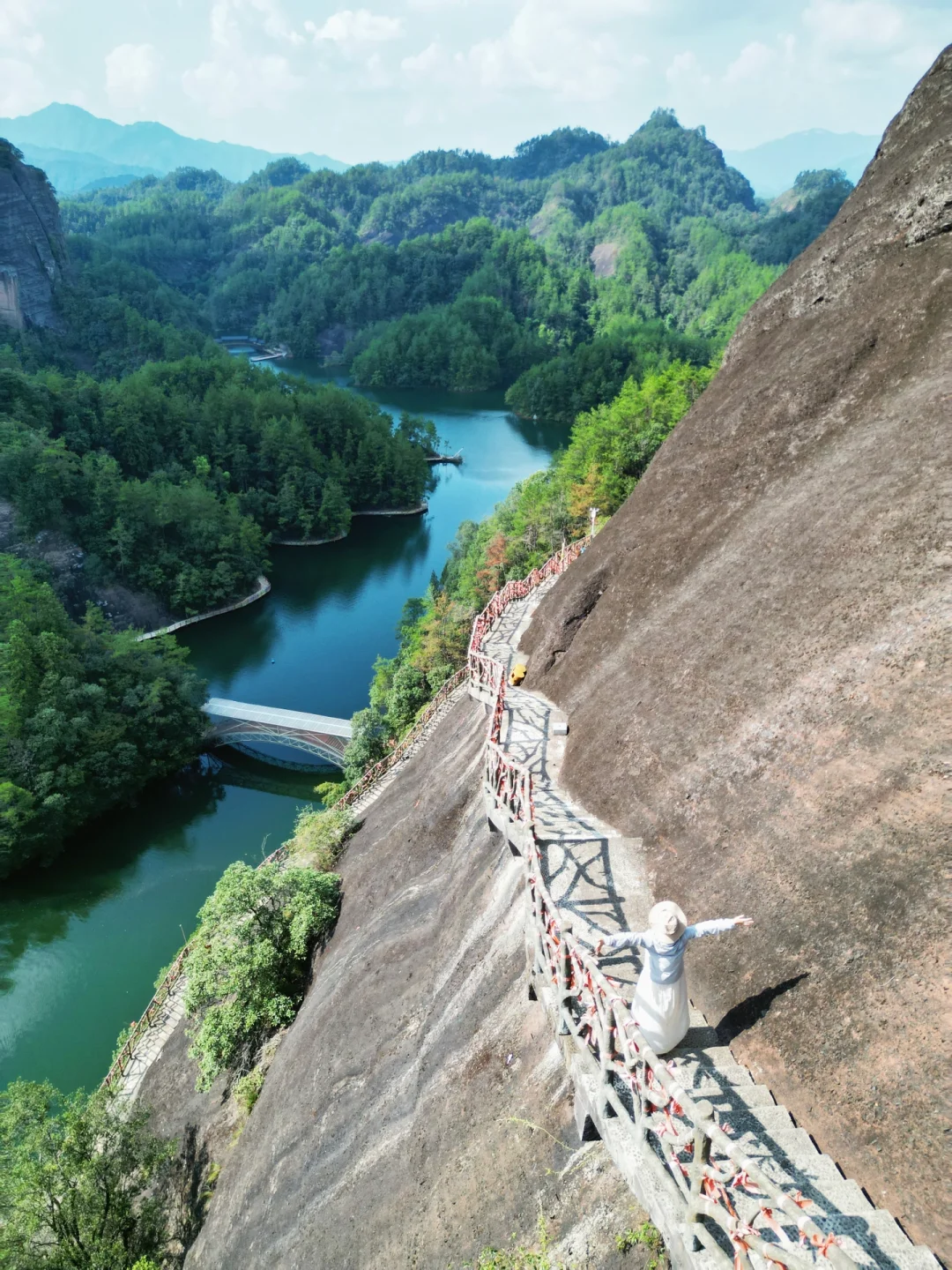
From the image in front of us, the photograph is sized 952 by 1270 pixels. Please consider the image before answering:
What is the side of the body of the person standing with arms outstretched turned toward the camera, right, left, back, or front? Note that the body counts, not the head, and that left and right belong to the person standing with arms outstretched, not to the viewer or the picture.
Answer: back

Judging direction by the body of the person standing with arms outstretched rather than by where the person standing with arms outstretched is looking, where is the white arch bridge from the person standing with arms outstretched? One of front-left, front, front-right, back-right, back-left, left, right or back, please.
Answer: front-left

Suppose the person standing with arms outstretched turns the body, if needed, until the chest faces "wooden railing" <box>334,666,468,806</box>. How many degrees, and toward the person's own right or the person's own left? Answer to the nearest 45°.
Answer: approximately 45° to the person's own left
